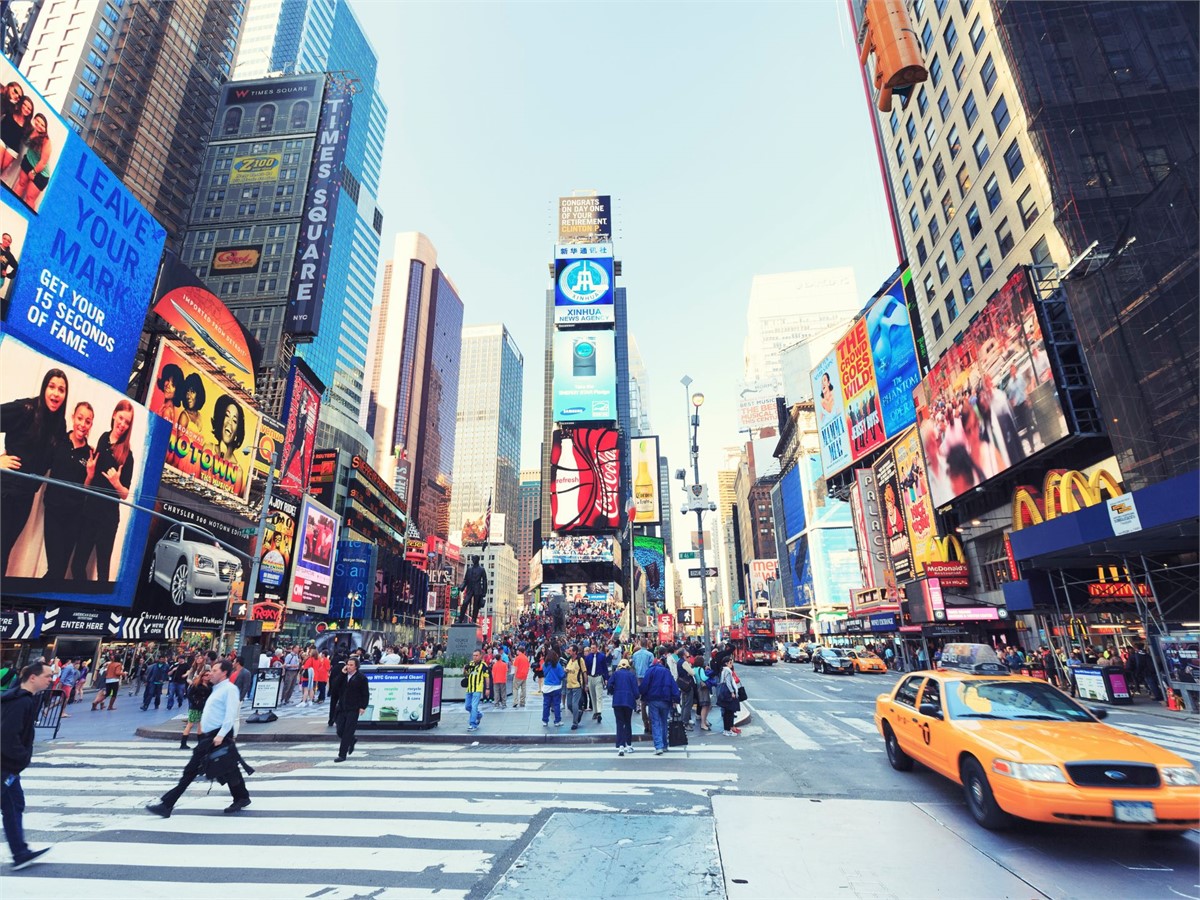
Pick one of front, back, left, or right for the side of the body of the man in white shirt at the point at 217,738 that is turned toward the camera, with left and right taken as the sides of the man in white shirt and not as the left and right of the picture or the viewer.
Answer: left

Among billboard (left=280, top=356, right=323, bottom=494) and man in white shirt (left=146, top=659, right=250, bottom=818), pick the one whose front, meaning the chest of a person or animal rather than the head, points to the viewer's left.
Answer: the man in white shirt

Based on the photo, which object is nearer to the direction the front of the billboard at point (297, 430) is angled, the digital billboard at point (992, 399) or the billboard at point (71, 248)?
the digital billboard

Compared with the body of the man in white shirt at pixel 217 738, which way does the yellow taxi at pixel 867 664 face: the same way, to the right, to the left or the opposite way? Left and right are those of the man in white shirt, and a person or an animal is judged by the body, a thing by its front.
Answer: to the left

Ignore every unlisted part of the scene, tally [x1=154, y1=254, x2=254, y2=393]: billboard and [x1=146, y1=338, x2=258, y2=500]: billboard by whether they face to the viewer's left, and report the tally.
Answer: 0

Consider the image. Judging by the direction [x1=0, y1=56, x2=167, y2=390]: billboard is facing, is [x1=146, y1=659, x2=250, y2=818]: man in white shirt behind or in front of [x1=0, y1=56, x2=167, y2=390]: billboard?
in front

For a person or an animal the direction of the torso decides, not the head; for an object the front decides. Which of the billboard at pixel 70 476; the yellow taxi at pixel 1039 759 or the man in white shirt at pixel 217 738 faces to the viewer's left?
the man in white shirt

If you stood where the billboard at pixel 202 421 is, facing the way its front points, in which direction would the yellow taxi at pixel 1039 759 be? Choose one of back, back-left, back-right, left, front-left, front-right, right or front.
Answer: front-right

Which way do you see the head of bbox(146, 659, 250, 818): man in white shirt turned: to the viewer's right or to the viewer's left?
to the viewer's left

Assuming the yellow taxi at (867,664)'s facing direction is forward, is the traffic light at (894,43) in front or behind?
in front

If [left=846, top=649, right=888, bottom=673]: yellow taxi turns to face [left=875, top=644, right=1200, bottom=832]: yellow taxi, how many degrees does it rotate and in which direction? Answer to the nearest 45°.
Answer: approximately 45° to its right

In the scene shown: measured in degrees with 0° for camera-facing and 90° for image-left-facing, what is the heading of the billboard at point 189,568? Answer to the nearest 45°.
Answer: approximately 315°
